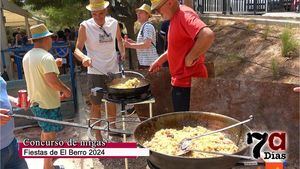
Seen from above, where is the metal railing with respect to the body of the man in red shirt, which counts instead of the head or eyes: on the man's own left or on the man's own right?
on the man's own right

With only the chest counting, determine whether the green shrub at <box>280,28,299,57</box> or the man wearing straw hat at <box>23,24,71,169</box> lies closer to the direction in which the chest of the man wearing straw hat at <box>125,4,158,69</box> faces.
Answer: the man wearing straw hat

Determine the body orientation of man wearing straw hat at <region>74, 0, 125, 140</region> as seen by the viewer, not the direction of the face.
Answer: toward the camera

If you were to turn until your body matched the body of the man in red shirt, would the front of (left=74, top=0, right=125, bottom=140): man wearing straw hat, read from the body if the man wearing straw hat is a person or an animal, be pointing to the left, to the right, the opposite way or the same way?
to the left

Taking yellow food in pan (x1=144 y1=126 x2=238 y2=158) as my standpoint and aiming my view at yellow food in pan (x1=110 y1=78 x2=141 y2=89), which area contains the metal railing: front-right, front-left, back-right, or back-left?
front-right

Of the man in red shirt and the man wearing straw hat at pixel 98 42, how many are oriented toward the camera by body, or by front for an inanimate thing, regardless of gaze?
1

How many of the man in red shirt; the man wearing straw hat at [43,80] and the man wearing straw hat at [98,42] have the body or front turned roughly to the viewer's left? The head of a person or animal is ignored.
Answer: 1

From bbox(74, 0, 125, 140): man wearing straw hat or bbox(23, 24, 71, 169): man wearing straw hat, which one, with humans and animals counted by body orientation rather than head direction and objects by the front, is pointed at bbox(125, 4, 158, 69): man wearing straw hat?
bbox(23, 24, 71, 169): man wearing straw hat

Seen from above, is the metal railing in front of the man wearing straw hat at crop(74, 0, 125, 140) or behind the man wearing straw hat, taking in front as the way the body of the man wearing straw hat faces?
behind

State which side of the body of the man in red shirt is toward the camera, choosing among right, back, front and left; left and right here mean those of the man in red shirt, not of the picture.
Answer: left

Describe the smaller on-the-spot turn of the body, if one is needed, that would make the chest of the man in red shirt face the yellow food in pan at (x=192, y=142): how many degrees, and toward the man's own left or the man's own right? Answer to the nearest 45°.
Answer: approximately 90° to the man's own left

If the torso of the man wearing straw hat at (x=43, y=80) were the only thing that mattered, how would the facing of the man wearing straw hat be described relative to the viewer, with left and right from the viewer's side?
facing away from the viewer and to the right of the viewer

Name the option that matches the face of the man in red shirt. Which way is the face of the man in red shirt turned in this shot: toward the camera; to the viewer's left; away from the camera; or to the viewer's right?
to the viewer's left

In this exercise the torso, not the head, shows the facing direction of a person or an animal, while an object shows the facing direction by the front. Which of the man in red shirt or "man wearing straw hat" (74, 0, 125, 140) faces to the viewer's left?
the man in red shirt

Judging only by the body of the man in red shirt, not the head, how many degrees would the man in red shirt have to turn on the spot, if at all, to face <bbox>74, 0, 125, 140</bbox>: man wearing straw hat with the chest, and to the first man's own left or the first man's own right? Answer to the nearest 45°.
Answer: approximately 45° to the first man's own right

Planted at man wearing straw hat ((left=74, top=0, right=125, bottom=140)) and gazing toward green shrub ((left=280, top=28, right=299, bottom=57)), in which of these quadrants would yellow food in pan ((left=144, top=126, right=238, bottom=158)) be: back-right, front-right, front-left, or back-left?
back-right
